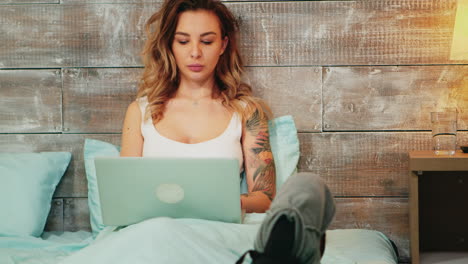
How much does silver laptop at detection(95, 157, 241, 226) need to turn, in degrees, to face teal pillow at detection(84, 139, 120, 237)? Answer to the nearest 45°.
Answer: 0° — it already faces it

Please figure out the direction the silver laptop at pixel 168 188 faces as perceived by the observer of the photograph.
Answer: facing away from the viewer

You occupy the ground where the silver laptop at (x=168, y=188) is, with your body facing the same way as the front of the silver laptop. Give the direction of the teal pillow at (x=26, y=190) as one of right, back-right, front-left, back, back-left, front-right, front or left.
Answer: front-left

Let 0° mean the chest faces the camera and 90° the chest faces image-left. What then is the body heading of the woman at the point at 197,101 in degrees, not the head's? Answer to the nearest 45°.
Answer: approximately 0°

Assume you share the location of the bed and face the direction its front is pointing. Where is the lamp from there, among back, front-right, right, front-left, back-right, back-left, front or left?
left

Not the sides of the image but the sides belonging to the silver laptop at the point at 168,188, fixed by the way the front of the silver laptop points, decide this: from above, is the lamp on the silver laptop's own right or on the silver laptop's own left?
on the silver laptop's own right

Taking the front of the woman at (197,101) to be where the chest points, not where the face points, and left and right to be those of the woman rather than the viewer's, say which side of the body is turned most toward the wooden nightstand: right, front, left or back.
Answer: left

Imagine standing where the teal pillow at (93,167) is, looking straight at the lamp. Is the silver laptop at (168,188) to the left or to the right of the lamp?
right

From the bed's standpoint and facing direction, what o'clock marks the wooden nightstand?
The wooden nightstand is roughly at 9 o'clock from the bed.
